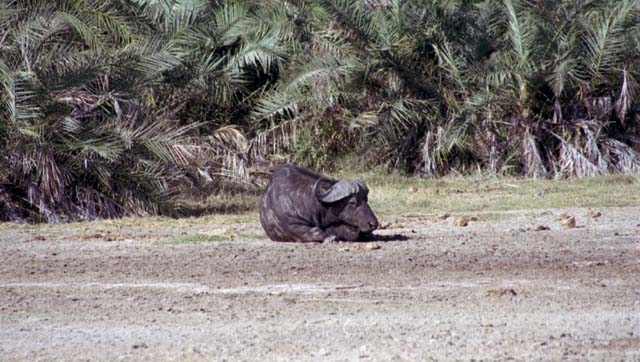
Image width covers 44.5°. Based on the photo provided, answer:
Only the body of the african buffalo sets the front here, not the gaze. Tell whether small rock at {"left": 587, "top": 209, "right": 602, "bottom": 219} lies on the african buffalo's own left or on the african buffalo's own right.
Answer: on the african buffalo's own left

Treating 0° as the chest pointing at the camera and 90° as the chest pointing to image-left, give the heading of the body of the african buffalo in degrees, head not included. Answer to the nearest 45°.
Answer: approximately 315°
